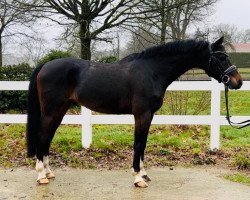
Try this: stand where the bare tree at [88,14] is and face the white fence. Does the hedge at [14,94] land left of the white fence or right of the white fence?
right

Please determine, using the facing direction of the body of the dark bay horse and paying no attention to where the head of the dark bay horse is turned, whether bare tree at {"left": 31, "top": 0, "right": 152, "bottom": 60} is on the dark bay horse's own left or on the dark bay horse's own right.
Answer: on the dark bay horse's own left

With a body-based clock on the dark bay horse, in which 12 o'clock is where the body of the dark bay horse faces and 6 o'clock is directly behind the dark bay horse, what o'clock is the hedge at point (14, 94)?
The hedge is roughly at 8 o'clock from the dark bay horse.

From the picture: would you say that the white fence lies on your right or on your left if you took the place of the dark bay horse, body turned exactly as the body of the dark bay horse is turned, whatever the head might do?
on your left

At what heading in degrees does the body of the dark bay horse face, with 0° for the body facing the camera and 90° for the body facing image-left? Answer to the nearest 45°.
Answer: approximately 270°
